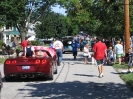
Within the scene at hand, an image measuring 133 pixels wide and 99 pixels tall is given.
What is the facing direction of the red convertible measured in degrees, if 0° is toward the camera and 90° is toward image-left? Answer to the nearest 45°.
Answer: approximately 180°

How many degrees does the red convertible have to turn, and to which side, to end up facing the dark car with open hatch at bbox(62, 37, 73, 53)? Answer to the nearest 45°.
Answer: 0° — it already faces it
